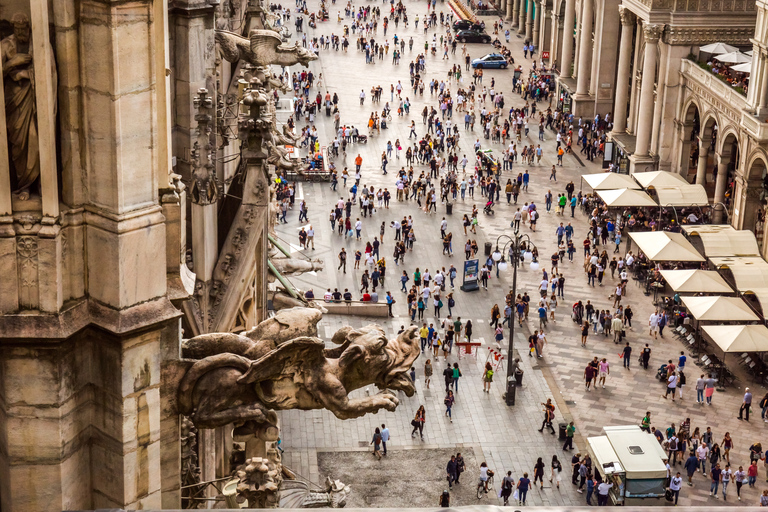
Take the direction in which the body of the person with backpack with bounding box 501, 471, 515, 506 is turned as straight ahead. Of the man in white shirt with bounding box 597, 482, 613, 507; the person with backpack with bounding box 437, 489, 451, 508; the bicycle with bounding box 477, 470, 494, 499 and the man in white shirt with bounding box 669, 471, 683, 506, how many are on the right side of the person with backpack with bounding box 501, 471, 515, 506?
2

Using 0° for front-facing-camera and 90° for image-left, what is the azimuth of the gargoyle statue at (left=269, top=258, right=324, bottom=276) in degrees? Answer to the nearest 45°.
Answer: approximately 270°

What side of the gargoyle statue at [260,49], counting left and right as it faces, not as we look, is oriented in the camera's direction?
right

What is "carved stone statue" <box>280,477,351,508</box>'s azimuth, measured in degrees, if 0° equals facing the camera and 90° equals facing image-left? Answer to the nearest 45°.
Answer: approximately 270°

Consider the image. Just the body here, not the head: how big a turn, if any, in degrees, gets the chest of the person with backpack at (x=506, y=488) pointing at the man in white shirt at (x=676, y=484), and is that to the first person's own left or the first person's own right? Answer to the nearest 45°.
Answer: approximately 90° to the first person's own right

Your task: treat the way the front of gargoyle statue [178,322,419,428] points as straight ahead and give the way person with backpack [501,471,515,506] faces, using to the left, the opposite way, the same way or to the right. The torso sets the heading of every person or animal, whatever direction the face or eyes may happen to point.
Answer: to the left

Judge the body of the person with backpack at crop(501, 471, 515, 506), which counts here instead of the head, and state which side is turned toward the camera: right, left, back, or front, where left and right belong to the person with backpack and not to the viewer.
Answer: back

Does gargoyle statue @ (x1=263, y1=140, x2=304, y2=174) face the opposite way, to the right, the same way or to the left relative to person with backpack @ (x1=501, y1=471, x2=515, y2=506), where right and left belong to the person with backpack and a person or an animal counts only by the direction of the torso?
to the right

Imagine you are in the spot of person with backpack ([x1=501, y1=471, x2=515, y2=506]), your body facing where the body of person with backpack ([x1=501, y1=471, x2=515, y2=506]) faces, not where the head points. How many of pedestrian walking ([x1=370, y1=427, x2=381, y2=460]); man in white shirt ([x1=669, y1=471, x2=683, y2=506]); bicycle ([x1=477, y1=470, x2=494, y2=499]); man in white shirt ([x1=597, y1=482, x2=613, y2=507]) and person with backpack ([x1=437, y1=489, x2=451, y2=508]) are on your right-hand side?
2

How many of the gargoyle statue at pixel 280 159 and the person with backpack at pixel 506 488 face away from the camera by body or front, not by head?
1

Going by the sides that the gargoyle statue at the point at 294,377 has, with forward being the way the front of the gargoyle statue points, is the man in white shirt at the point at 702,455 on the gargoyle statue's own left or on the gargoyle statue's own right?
on the gargoyle statue's own left

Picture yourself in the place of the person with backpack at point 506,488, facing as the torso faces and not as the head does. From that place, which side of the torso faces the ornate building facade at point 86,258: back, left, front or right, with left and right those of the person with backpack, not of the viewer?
back

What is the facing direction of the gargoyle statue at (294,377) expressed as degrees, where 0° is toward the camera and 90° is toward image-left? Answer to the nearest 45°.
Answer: approximately 270°
